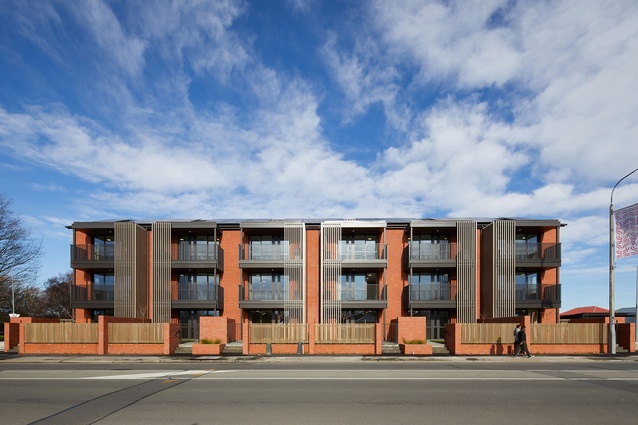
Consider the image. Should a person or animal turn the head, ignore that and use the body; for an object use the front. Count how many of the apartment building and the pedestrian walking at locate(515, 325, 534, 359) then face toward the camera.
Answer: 1

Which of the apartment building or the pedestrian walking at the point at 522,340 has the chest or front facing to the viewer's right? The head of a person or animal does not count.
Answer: the pedestrian walking

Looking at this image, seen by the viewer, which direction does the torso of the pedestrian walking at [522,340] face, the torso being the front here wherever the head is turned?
to the viewer's right

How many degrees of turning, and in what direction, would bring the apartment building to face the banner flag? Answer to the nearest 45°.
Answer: approximately 45° to its left

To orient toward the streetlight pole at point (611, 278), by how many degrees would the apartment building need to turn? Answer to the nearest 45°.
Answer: approximately 45° to its left

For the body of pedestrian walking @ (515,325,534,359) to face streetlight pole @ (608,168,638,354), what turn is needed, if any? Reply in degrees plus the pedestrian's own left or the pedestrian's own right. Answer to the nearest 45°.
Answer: approximately 45° to the pedestrian's own left

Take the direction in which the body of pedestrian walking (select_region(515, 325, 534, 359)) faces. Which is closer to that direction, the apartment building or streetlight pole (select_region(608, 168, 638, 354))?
the streetlight pole

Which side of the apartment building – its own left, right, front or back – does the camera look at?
front
